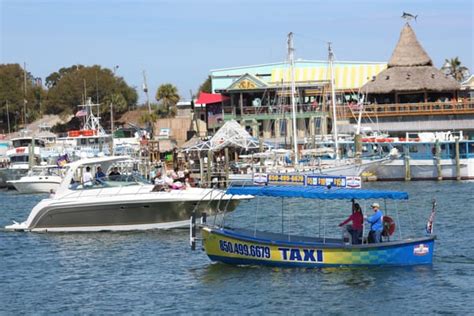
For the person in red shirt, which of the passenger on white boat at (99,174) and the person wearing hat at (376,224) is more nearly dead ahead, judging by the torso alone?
the passenger on white boat

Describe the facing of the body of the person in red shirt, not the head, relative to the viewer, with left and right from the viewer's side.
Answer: facing to the left of the viewer

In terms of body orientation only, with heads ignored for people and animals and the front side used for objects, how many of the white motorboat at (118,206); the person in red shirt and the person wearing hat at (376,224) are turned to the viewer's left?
2

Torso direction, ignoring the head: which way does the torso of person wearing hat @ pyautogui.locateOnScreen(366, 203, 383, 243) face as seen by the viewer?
to the viewer's left

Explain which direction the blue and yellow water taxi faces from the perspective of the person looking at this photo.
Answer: facing to the left of the viewer
